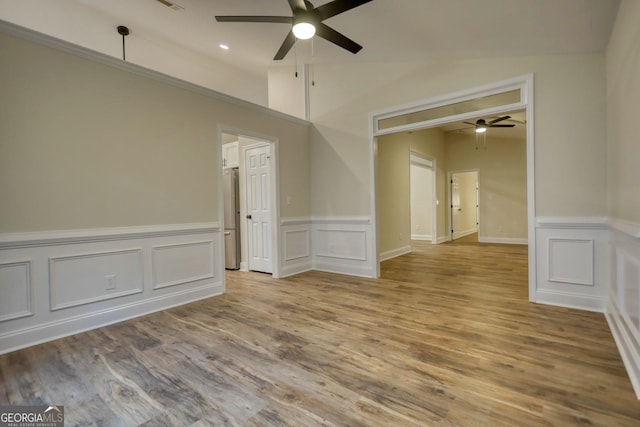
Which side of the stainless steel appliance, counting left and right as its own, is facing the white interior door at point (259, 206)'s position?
left

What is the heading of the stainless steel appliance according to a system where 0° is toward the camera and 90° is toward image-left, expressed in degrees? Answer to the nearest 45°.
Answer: approximately 45°
